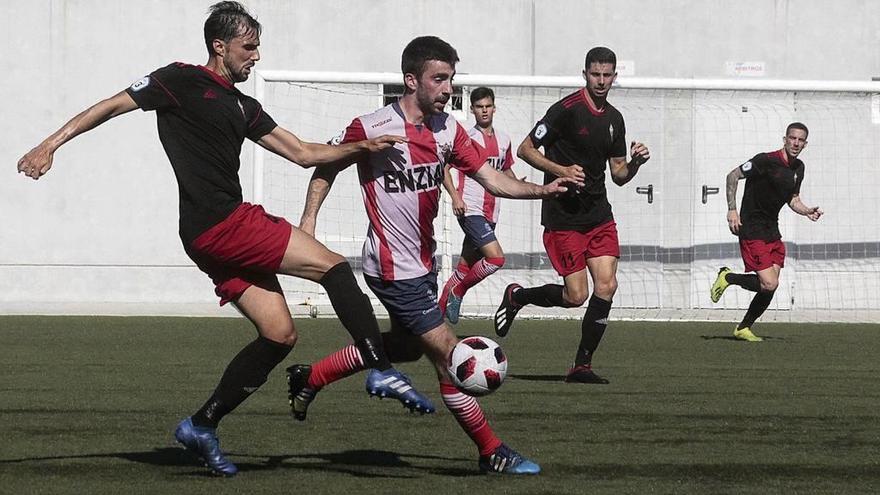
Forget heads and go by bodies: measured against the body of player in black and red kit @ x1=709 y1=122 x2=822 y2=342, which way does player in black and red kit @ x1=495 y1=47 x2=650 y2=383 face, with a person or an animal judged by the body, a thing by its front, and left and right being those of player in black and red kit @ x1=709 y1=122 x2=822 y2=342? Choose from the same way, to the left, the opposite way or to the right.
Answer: the same way

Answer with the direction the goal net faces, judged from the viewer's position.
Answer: facing the viewer

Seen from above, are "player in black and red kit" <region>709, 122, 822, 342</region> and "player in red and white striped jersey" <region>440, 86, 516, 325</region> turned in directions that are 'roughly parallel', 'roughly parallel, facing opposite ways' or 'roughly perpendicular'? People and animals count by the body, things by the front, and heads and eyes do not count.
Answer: roughly parallel

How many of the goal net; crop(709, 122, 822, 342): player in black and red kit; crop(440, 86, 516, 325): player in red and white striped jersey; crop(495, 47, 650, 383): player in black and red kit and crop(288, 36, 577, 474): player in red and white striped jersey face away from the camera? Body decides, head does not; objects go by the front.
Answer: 0

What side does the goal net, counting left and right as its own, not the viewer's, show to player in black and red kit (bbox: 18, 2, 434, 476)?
front

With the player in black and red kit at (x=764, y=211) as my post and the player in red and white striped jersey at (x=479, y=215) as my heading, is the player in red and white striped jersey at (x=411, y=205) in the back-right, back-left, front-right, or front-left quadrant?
front-left

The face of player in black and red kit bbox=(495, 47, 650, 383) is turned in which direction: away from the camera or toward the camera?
toward the camera

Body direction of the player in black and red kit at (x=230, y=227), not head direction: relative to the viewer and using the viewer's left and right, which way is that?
facing the viewer and to the right of the viewer

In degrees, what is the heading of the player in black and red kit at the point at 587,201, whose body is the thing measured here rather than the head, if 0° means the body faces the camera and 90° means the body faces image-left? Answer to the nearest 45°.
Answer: approximately 315°

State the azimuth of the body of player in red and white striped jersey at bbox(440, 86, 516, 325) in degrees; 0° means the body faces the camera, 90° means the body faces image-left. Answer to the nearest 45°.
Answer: approximately 315°

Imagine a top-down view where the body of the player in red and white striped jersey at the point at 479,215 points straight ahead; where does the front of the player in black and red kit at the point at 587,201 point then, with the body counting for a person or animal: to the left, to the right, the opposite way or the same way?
the same way

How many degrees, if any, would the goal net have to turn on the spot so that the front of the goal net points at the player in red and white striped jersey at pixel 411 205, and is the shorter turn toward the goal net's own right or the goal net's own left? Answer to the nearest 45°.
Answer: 0° — it already faces them

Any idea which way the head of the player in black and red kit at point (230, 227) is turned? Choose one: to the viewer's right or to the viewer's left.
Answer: to the viewer's right

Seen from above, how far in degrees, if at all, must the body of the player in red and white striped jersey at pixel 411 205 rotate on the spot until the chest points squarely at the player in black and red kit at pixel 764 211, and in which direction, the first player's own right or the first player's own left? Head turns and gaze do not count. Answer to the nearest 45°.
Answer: approximately 90° to the first player's own left
